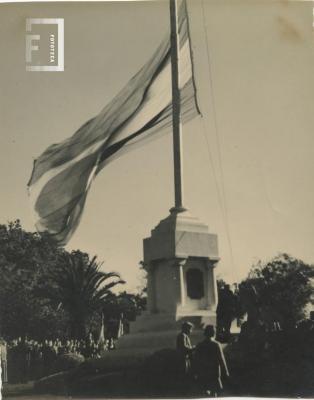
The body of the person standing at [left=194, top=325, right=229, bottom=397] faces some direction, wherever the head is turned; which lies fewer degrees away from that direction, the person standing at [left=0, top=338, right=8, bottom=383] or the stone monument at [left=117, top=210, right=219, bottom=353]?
the stone monument

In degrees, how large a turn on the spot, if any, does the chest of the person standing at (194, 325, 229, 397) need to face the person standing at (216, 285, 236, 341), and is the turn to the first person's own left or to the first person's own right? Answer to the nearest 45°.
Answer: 0° — they already face them

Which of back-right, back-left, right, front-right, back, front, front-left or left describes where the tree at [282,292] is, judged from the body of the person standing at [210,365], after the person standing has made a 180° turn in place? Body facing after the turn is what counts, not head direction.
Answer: back-left

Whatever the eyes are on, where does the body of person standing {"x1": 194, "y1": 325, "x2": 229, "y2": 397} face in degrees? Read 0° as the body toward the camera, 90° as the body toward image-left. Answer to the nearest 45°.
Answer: approximately 180°

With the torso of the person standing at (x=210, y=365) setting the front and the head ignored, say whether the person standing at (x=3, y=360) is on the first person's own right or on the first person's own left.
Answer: on the first person's own left

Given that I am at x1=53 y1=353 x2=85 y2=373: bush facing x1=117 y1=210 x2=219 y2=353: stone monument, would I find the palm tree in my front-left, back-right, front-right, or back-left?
front-left

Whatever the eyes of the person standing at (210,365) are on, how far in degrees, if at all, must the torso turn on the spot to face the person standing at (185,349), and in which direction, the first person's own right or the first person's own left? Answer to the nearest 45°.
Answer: approximately 45° to the first person's own left

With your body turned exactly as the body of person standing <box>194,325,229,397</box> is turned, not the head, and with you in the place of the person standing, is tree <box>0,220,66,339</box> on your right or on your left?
on your left

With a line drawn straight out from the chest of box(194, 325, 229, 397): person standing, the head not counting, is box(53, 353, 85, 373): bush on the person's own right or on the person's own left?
on the person's own left

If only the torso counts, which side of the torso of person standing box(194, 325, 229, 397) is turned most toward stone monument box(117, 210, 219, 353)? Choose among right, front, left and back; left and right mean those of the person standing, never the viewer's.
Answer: front
